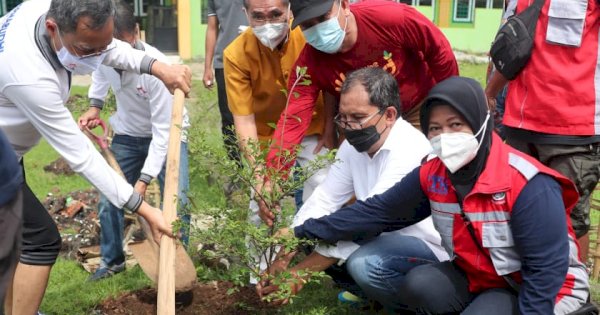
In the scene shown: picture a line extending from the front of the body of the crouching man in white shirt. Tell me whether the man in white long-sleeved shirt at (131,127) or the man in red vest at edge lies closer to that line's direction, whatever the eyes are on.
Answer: the man in white long-sleeved shirt

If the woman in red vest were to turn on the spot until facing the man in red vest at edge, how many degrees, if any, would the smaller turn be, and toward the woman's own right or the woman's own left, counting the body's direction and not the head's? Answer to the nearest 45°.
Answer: approximately 135° to the woman's own right

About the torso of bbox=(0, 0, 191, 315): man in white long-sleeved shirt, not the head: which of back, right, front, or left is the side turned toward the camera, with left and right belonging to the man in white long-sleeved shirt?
right

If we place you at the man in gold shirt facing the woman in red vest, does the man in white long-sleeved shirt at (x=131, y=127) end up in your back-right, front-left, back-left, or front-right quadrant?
back-right

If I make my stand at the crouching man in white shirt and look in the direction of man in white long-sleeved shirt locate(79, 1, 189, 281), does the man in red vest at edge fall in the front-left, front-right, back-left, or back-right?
back-right

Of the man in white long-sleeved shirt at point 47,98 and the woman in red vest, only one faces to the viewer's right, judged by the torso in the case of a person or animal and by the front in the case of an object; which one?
the man in white long-sleeved shirt
